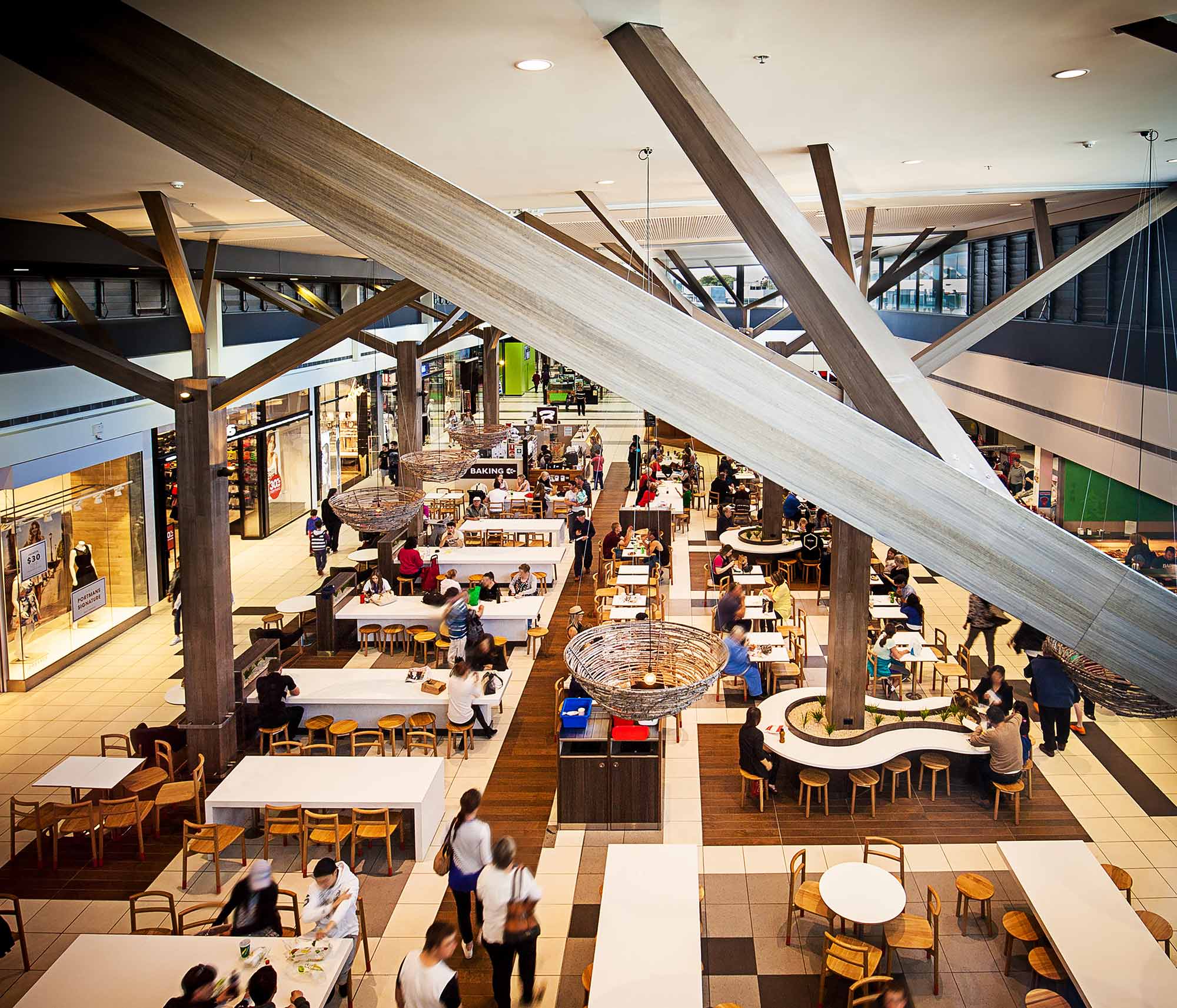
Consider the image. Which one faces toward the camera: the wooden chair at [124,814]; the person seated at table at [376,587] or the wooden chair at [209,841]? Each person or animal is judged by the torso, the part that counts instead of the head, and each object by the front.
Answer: the person seated at table

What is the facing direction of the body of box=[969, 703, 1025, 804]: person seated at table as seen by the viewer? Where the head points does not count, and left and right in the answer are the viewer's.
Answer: facing away from the viewer and to the left of the viewer

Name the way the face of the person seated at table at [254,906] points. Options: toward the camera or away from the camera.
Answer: toward the camera

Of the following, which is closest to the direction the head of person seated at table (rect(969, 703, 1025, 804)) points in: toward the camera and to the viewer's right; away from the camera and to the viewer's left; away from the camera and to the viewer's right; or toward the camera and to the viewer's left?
away from the camera and to the viewer's left

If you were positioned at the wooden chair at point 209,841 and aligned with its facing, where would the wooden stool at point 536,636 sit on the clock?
The wooden stool is roughly at 12 o'clock from the wooden chair.

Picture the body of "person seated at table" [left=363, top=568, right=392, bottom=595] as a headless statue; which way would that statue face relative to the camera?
toward the camera

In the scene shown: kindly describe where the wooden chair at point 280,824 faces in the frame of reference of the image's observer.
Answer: facing away from the viewer

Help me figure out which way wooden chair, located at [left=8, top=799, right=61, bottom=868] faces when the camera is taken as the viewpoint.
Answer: facing away from the viewer and to the right of the viewer

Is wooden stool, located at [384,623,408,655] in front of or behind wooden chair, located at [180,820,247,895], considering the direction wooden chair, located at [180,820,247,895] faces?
in front

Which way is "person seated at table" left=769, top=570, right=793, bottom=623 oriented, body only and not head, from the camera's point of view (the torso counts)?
to the viewer's left

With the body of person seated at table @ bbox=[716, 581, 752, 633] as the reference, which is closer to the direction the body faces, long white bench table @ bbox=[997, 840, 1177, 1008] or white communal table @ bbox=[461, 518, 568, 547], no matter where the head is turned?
the long white bench table

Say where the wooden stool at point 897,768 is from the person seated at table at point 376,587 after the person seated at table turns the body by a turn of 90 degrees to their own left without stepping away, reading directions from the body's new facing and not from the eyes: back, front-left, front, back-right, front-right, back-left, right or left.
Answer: front-right

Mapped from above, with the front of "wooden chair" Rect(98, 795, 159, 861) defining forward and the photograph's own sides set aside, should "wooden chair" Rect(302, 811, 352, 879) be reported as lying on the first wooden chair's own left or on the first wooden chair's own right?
on the first wooden chair's own right

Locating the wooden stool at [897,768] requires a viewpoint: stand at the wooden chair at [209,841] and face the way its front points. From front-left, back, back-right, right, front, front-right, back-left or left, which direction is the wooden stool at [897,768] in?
front-right
